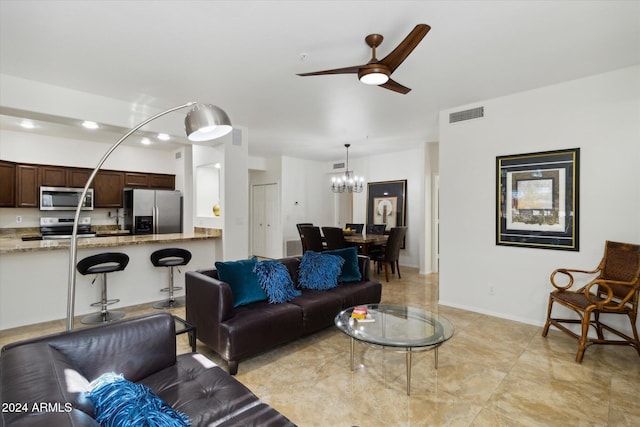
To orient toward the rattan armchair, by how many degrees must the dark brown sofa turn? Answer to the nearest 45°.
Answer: approximately 45° to its left

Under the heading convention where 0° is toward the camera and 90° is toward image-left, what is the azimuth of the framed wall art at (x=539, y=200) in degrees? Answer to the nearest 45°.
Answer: approximately 45°

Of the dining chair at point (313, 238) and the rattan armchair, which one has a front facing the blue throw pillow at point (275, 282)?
the rattan armchair

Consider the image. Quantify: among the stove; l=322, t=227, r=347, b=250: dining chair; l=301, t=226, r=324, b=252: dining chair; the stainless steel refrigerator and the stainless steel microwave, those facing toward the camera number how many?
3

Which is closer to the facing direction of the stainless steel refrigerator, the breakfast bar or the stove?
the breakfast bar

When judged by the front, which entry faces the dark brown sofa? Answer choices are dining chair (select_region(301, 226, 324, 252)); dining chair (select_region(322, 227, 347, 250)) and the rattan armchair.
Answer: the rattan armchair

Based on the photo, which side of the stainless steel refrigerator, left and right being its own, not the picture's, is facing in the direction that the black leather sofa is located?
front

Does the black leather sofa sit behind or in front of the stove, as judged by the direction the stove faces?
in front

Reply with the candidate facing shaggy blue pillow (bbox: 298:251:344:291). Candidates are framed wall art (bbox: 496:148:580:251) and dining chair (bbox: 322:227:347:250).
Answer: the framed wall art
